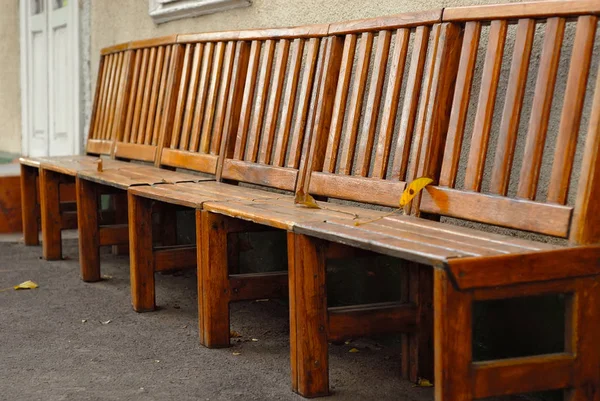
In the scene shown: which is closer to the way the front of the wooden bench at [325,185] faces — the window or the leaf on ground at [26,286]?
the leaf on ground

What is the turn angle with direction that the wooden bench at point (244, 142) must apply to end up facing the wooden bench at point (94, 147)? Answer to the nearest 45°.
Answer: approximately 90° to its right

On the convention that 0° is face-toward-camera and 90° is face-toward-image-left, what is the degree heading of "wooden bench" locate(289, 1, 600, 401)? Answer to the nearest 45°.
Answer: approximately 45°

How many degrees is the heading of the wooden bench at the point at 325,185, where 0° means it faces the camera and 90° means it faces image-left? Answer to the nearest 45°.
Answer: approximately 45°

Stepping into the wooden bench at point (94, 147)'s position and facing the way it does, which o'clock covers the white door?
The white door is roughly at 4 o'clock from the wooden bench.

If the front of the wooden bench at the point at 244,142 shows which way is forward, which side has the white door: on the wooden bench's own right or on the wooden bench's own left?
on the wooden bench's own right
